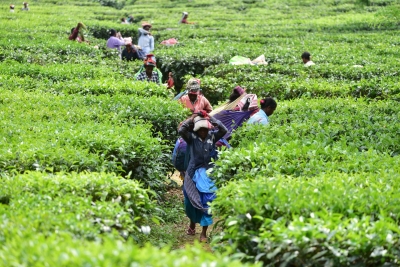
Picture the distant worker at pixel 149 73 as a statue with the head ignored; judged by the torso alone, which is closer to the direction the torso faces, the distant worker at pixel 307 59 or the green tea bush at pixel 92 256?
the green tea bush

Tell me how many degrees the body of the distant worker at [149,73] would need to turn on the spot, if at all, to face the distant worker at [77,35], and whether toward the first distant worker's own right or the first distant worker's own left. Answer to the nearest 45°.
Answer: approximately 180°

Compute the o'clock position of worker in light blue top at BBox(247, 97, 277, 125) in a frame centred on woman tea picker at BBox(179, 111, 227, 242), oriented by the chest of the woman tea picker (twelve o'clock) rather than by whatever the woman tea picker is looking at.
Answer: The worker in light blue top is roughly at 7 o'clock from the woman tea picker.

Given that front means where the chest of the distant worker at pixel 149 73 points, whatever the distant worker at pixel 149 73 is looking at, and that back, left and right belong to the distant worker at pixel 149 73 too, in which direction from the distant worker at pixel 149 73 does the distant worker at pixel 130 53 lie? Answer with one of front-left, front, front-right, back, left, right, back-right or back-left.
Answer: back

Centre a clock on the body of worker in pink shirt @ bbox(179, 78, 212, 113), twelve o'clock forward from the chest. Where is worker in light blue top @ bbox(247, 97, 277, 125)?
worker in light blue top @ bbox(247, 97, 277, 125) is roughly at 10 o'clock from worker in pink shirt @ bbox(179, 78, 212, 113).

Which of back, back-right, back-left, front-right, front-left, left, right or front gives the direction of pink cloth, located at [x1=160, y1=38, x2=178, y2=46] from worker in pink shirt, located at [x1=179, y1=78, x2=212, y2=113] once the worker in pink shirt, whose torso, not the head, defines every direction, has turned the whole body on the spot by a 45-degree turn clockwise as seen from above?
back-right

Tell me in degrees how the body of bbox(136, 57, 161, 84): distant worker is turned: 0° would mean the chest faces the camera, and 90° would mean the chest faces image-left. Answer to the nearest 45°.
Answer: approximately 0°

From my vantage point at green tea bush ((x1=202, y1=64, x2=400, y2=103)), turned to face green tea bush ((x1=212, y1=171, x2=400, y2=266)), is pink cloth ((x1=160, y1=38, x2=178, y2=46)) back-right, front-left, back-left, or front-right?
back-right

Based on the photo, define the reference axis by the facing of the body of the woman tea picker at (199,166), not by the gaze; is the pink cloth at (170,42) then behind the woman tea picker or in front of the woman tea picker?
behind

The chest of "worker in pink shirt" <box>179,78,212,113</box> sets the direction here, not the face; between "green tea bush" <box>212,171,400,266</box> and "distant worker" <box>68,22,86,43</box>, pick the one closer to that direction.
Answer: the green tea bush
